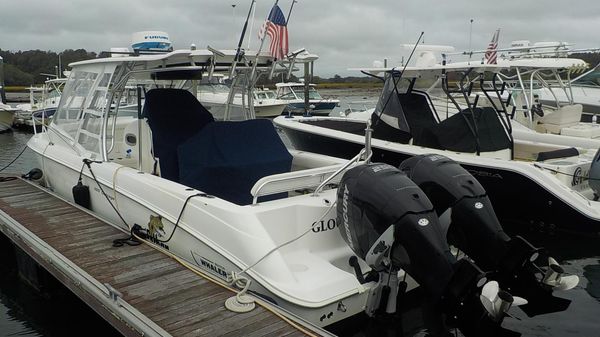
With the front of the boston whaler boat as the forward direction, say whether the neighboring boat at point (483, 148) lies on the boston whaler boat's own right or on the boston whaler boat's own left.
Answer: on the boston whaler boat's own right

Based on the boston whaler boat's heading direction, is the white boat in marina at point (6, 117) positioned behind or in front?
in front

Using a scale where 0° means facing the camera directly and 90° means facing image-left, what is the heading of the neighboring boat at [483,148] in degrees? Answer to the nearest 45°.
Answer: approximately 135°

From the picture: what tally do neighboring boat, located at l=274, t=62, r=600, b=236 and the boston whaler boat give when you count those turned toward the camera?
0

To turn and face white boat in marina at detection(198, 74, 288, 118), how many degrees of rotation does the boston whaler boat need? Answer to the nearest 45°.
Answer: approximately 45° to its right

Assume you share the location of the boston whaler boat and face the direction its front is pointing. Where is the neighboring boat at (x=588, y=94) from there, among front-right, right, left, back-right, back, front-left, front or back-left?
right

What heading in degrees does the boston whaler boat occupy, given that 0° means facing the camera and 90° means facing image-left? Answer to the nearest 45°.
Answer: approximately 135°

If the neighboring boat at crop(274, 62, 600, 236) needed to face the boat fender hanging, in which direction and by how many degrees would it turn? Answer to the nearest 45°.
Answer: approximately 90° to its left
